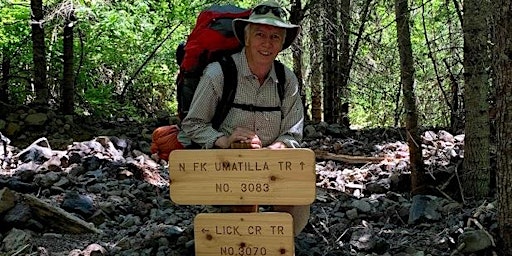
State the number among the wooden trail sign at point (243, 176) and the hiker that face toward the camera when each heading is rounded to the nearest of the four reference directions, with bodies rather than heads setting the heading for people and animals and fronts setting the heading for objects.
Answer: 2

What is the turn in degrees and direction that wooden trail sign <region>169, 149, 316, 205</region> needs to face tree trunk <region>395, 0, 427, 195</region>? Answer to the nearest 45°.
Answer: approximately 135° to its left

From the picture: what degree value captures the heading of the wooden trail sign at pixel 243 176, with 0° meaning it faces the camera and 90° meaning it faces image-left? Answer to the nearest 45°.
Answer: approximately 0°

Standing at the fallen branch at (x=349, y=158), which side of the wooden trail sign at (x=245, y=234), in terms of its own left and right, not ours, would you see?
back

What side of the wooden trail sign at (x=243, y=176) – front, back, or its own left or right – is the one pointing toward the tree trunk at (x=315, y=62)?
back

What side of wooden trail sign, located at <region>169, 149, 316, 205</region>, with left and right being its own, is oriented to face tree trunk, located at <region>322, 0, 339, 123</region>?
back

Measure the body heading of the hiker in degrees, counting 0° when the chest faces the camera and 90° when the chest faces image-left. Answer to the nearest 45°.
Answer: approximately 0°

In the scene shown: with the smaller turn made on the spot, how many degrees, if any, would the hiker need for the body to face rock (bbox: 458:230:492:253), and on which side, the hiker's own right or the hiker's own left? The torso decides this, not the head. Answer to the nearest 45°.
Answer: approximately 90° to the hiker's own left
